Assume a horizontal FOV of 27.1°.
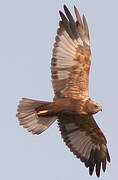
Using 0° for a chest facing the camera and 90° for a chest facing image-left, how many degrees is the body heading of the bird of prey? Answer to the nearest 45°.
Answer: approximately 270°
